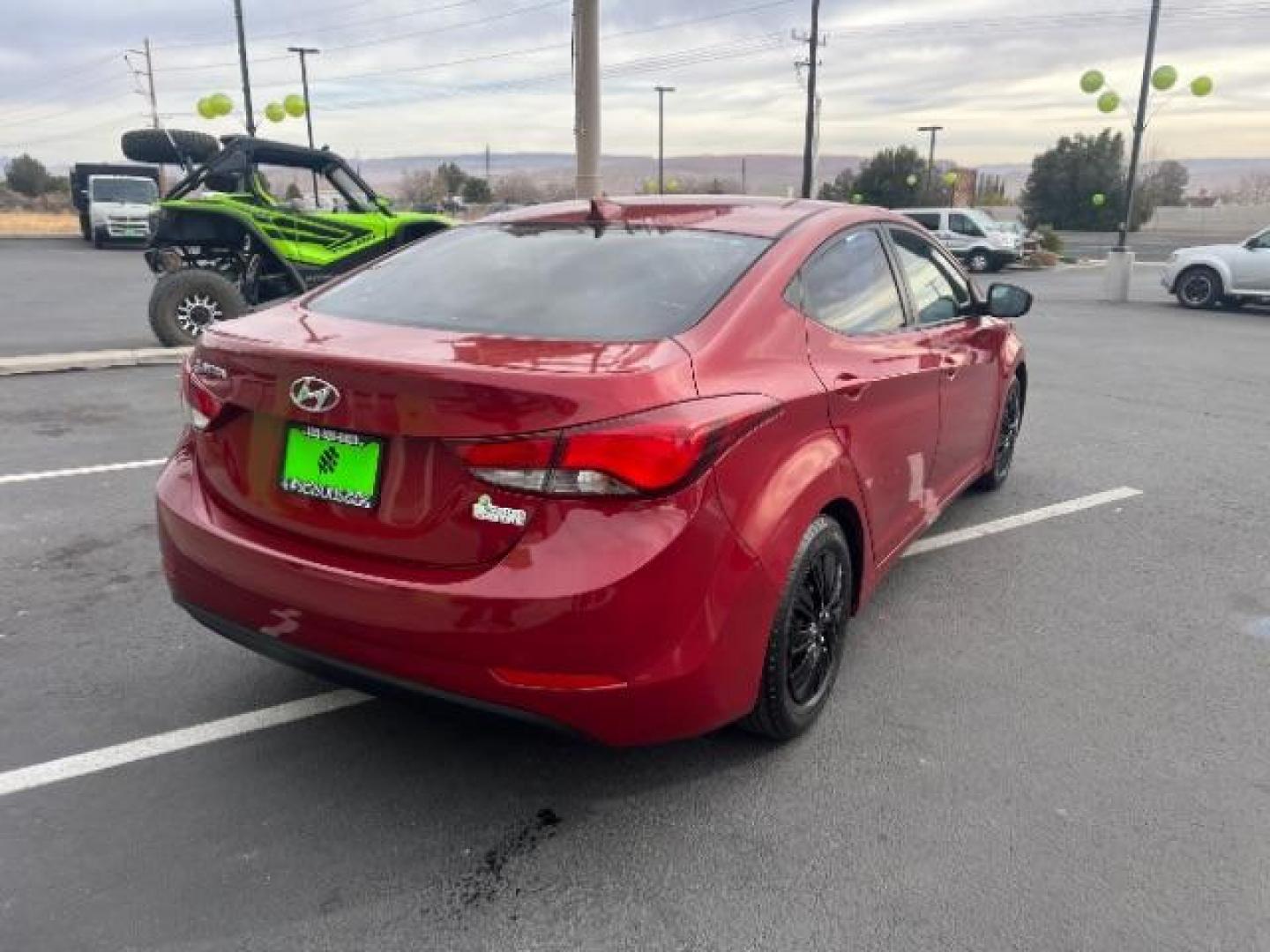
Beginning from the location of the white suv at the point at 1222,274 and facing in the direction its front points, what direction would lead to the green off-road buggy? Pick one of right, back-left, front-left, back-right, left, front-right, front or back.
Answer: front-left

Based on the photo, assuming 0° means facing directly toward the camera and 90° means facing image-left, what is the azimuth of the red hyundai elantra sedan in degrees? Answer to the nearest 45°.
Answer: approximately 225°

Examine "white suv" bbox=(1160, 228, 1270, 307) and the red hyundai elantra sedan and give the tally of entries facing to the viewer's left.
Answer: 1

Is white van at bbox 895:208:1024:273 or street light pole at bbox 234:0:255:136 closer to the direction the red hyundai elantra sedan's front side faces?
the white van

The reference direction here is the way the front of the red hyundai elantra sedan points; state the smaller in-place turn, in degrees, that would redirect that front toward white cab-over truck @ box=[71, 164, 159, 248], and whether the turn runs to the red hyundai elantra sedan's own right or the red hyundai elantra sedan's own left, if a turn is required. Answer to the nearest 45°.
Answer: approximately 90° to the red hyundai elantra sedan's own left

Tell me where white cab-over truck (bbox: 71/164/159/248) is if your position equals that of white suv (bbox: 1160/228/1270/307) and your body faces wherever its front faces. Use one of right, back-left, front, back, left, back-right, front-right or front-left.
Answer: front

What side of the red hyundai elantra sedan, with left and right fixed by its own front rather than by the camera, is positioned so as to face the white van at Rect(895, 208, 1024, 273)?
front

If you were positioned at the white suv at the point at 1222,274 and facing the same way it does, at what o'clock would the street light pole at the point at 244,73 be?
The street light pole is roughly at 12 o'clock from the white suv.

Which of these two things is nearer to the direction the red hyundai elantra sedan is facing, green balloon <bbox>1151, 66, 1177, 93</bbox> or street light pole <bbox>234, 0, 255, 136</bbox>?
the green balloon

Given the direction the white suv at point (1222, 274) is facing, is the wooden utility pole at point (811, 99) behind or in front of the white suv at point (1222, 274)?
in front

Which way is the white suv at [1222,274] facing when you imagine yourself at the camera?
facing to the left of the viewer

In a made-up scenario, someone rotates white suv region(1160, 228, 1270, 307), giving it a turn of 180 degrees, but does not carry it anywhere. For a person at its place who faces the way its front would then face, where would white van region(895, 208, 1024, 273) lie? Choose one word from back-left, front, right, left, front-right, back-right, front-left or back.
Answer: back-left

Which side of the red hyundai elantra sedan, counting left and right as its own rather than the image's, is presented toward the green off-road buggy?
left

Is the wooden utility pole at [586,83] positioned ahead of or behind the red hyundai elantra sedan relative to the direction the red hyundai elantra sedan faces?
ahead
